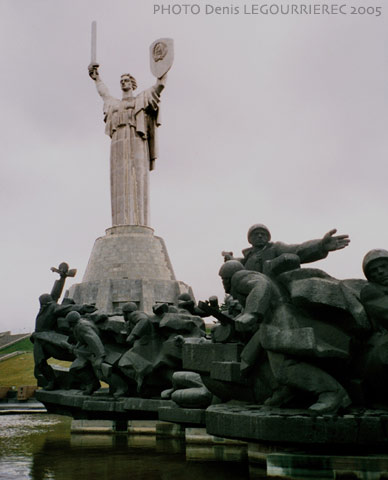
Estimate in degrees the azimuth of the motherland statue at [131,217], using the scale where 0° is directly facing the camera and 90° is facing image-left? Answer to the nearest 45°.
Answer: approximately 0°
